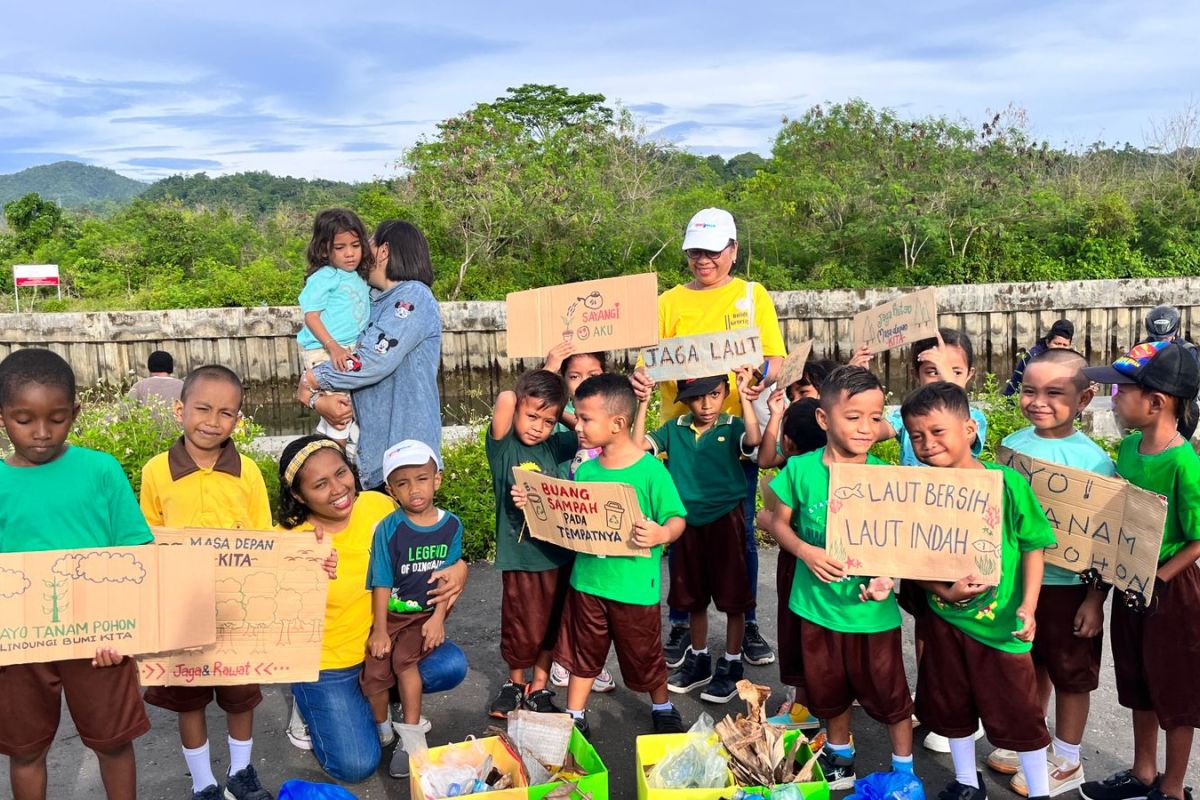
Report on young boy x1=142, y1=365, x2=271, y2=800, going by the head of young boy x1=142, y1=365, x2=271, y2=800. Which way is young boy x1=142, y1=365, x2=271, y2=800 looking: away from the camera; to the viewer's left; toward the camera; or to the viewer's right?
toward the camera

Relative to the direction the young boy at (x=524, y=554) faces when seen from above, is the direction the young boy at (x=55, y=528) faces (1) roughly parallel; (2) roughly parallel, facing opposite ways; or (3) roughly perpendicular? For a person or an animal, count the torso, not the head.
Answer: roughly parallel

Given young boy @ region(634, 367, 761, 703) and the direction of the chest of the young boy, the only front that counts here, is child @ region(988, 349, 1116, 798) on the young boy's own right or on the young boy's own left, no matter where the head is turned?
on the young boy's own left

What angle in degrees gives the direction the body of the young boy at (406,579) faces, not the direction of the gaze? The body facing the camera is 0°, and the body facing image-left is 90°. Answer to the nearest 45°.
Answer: approximately 0°

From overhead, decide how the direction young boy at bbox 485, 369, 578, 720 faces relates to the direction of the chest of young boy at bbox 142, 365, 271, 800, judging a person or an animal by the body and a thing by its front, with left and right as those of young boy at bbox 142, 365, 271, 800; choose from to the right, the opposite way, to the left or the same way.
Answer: the same way

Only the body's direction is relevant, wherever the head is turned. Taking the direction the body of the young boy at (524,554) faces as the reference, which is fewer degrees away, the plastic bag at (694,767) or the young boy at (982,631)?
the plastic bag

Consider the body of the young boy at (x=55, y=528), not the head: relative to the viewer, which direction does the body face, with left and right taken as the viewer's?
facing the viewer

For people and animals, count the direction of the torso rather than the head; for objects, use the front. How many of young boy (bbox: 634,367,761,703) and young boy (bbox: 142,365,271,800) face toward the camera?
2

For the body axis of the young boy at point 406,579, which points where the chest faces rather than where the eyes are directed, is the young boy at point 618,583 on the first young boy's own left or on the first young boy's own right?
on the first young boy's own left

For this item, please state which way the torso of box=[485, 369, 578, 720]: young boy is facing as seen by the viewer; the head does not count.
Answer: toward the camera

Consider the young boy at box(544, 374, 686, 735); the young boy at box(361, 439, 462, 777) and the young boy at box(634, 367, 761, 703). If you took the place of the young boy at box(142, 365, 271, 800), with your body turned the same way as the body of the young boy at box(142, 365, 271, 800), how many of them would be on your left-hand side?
3

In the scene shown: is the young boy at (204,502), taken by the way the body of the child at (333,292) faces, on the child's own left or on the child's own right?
on the child's own right
